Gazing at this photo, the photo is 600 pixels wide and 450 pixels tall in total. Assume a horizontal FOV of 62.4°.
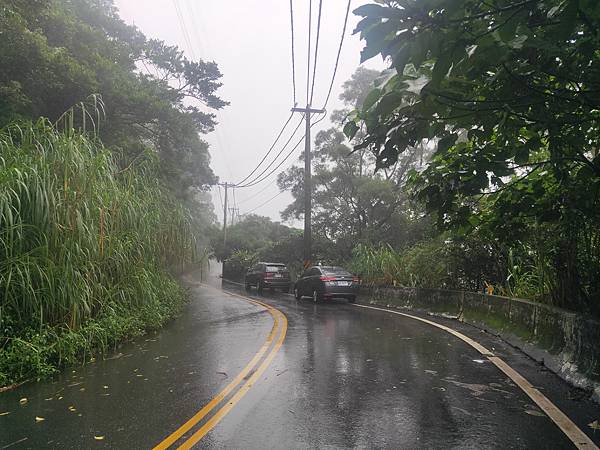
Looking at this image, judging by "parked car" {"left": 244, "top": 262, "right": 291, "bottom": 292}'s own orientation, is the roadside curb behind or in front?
behind

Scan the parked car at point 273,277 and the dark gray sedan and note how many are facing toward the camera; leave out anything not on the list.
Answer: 0

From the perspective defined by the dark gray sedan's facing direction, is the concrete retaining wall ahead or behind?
behind

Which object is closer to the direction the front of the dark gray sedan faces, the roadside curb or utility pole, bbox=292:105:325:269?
the utility pole

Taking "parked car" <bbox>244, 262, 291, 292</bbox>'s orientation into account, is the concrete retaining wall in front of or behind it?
behind

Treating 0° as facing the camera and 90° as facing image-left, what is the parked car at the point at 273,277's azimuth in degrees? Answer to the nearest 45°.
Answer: approximately 135°

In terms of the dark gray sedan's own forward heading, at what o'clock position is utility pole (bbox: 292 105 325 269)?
The utility pole is roughly at 1 o'clock from the dark gray sedan.

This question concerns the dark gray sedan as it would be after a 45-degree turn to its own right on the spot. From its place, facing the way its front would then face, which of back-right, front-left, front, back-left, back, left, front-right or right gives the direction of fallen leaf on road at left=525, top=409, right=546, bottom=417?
back

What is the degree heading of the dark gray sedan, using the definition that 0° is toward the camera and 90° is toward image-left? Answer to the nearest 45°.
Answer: approximately 135°

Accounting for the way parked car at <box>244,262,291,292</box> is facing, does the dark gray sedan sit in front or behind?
behind
